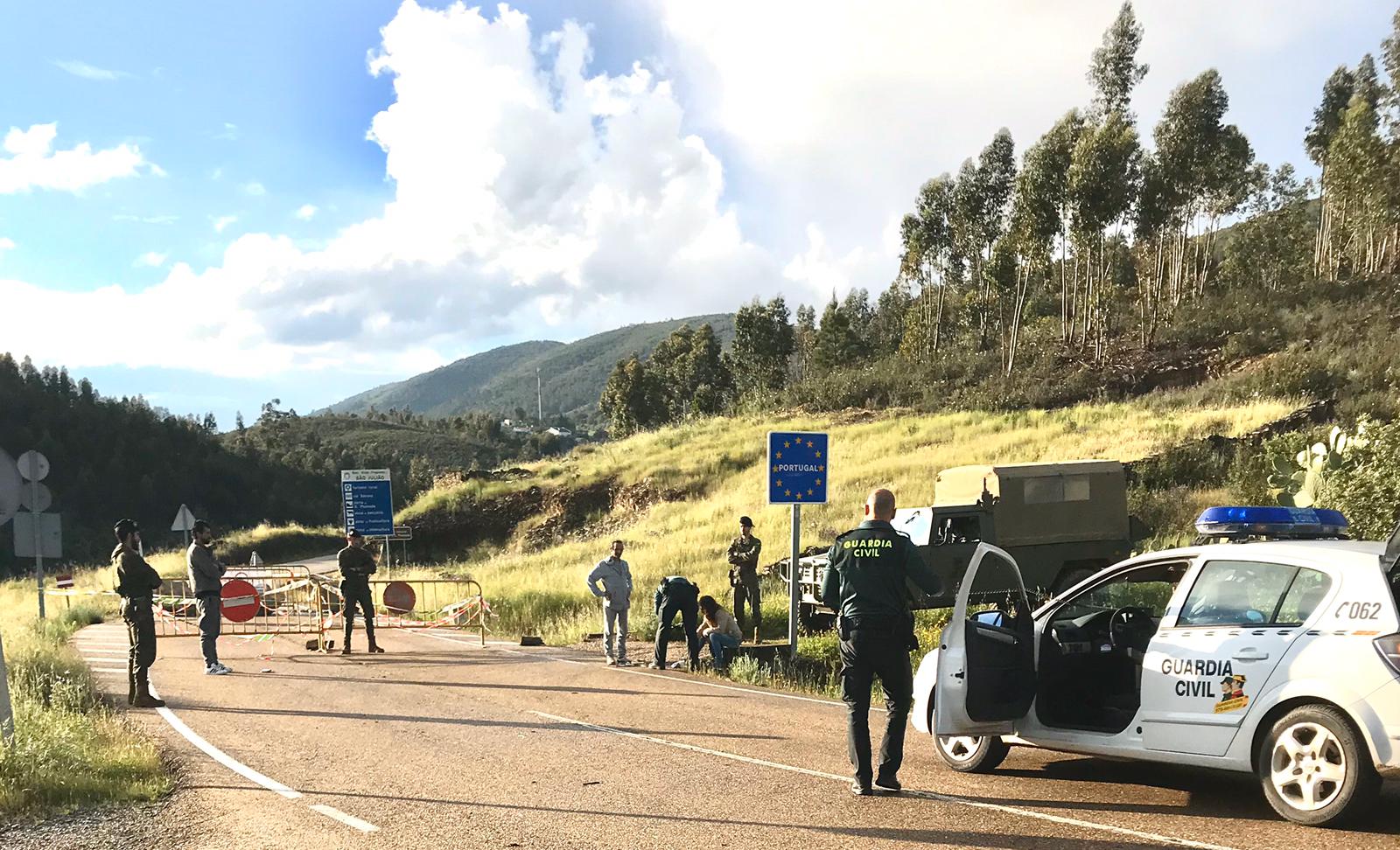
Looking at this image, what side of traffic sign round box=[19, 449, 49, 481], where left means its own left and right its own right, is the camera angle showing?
back

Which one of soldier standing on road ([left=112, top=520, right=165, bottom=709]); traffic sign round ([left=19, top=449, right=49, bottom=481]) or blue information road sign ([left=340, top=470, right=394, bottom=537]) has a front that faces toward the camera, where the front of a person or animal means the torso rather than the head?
the blue information road sign

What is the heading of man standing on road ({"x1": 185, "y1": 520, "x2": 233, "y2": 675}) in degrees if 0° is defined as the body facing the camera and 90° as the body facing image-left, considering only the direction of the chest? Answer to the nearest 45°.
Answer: approximately 270°

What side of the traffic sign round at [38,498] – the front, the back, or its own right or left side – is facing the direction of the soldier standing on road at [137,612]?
back

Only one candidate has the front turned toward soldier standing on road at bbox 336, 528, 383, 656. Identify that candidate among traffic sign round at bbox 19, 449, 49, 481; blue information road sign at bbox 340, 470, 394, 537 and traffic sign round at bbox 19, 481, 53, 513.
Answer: the blue information road sign

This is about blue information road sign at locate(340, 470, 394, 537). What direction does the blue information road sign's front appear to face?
toward the camera

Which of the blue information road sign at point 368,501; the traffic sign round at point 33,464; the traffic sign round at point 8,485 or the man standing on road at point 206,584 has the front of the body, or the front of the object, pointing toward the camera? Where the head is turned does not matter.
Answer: the blue information road sign

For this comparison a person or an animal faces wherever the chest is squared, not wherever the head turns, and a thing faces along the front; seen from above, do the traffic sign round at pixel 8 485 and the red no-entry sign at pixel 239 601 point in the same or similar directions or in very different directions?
very different directions

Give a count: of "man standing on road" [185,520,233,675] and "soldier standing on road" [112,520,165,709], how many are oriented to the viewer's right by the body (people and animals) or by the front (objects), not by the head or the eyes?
2

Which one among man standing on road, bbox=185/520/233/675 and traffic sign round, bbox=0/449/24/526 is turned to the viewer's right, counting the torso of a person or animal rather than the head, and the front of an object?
the man standing on road

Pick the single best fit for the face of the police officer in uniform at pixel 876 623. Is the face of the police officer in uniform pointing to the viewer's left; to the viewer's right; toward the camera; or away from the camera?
away from the camera

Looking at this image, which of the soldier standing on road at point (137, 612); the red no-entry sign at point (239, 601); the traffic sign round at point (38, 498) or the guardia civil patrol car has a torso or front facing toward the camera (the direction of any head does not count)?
the red no-entry sign

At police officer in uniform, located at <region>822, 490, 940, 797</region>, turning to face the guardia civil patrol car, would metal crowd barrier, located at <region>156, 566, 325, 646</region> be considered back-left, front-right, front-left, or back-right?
back-left

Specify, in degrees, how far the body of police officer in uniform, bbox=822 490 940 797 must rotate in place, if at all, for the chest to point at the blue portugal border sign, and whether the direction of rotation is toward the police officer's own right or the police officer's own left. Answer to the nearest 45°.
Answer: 0° — they already face it

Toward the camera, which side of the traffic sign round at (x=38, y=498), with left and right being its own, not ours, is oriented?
back

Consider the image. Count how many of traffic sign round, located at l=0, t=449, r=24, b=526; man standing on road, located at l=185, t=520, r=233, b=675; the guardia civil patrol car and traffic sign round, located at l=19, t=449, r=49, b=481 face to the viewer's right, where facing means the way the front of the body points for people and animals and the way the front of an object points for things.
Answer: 1

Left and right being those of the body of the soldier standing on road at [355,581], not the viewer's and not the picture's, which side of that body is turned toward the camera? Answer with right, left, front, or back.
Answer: front
